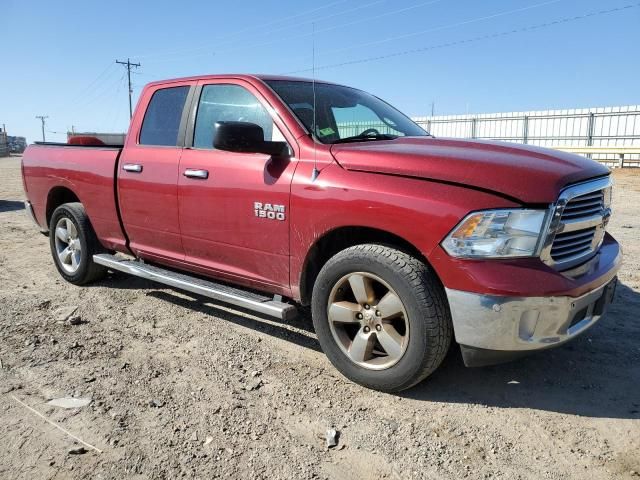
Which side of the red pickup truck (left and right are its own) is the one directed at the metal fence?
left

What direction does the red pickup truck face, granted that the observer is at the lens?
facing the viewer and to the right of the viewer
